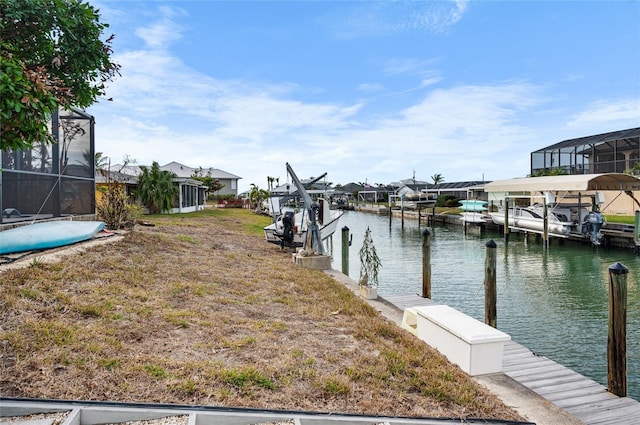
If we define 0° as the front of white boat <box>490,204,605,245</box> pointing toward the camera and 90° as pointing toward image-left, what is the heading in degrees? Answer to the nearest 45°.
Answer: approximately 135°

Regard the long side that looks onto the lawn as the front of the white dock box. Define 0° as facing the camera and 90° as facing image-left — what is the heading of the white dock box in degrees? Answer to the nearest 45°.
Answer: approximately 45°

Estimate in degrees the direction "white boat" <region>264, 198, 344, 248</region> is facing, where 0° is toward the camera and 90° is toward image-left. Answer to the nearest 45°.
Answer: approximately 225°

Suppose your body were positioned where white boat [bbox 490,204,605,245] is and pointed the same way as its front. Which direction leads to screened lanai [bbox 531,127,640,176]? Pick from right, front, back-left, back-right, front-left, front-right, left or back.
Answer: front-right

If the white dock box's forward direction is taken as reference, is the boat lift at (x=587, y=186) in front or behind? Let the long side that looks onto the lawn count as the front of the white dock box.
behind

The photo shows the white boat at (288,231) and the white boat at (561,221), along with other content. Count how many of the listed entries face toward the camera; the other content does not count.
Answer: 0
